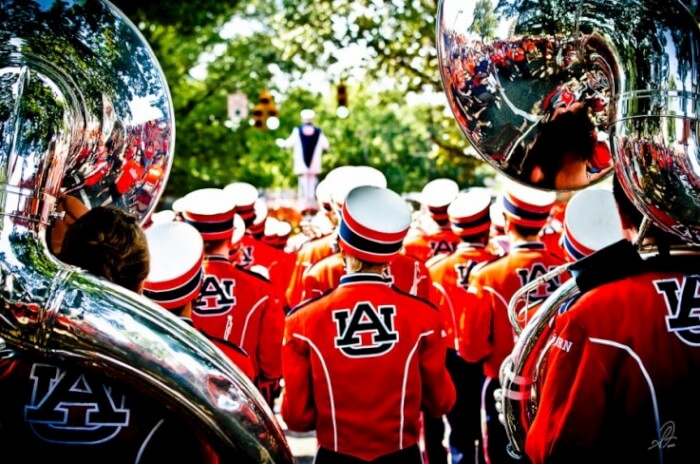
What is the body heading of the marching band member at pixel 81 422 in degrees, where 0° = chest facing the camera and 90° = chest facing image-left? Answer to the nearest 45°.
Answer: approximately 180°

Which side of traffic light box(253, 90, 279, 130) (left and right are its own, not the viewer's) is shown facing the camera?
front

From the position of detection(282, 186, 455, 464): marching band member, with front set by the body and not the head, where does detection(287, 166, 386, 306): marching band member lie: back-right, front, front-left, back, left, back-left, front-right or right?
front

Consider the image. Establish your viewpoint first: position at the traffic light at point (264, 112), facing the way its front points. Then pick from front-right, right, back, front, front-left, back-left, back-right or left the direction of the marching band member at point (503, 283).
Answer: front

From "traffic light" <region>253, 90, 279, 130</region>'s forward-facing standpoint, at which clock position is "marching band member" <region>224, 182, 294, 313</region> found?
The marching band member is roughly at 12 o'clock from the traffic light.

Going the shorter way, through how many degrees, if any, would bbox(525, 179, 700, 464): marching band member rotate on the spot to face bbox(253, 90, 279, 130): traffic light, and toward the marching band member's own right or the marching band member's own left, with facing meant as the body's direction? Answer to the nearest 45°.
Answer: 0° — they already face it

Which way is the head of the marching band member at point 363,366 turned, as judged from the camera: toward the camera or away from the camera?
away from the camera

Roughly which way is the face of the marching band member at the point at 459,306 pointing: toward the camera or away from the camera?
away from the camera

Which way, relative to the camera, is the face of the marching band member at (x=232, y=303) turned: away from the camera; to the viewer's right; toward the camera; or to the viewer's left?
away from the camera

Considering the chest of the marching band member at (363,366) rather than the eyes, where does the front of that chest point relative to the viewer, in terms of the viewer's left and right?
facing away from the viewer

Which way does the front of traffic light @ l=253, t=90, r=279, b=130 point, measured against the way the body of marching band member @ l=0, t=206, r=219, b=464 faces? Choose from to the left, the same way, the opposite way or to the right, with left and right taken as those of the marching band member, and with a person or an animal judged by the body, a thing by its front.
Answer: the opposite way

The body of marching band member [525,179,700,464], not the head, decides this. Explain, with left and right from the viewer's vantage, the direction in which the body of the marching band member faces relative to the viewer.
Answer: facing away from the viewer and to the left of the viewer

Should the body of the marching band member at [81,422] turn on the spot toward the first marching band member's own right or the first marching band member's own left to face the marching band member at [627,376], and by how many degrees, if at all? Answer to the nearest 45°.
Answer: approximately 90° to the first marching band member's own right

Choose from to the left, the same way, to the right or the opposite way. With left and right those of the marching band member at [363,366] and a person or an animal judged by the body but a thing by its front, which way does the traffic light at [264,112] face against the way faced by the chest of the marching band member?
the opposite way

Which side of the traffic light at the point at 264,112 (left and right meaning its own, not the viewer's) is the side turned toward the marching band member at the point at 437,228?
front

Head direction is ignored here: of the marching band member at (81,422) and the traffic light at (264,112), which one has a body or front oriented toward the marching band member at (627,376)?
the traffic light
